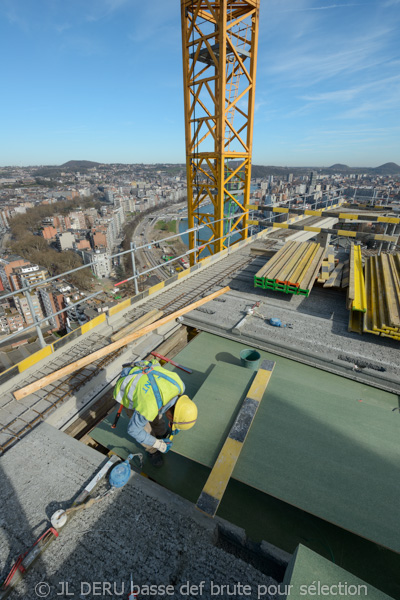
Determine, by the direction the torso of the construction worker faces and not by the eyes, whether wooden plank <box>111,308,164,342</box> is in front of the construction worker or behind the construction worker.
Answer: behind

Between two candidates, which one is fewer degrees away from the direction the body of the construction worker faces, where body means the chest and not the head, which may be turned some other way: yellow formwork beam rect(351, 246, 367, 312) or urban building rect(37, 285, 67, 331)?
the yellow formwork beam

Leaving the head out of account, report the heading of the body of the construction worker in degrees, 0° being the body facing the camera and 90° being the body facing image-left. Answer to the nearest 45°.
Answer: approximately 315°

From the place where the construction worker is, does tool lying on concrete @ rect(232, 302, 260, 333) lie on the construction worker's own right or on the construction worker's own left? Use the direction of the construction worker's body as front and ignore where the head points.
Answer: on the construction worker's own left

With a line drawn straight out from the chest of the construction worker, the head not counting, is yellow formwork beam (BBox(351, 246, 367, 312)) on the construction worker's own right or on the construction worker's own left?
on the construction worker's own left

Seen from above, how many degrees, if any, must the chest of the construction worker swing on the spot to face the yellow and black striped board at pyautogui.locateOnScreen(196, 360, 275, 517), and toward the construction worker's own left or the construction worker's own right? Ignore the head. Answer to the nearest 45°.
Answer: approximately 45° to the construction worker's own left

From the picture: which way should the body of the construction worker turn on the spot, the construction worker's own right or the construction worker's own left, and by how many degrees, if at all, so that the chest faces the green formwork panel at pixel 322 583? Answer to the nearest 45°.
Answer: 0° — they already face it

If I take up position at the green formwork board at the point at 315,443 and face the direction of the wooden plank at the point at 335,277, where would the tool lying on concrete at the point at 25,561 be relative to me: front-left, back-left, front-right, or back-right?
back-left

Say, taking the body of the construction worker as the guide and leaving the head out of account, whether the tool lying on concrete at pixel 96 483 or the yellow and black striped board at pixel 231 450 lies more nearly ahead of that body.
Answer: the yellow and black striped board
